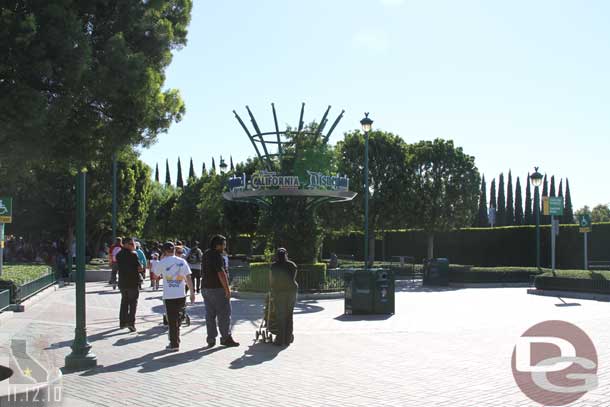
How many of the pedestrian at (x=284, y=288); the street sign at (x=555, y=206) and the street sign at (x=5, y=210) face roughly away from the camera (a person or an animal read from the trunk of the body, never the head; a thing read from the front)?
1

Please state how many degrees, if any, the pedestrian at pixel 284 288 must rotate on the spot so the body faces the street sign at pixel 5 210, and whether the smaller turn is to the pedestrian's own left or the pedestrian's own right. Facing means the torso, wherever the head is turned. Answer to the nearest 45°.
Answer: approximately 45° to the pedestrian's own left

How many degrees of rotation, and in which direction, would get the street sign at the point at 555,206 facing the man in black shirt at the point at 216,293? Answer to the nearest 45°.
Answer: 0° — it already faces them

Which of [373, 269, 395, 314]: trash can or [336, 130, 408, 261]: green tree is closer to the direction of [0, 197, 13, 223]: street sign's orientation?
the trash can

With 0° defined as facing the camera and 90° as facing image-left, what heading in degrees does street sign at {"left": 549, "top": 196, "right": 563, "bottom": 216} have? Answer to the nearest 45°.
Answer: approximately 0°

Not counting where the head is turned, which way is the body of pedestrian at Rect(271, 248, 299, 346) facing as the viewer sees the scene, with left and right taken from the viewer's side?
facing away from the viewer

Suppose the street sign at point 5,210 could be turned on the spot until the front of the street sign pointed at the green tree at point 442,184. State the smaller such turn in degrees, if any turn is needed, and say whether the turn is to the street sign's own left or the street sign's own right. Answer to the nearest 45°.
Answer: approximately 135° to the street sign's own left

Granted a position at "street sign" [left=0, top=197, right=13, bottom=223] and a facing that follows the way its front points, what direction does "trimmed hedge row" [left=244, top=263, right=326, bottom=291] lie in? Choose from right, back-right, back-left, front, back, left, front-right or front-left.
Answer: left

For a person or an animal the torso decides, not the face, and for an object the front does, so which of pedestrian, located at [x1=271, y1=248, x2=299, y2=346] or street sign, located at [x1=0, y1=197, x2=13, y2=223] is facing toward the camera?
the street sign

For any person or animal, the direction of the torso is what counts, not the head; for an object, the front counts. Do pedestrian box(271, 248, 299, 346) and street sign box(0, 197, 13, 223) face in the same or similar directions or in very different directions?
very different directions

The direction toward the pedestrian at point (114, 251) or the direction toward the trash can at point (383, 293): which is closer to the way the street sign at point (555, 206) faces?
the trash can

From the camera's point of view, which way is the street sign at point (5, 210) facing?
toward the camera
